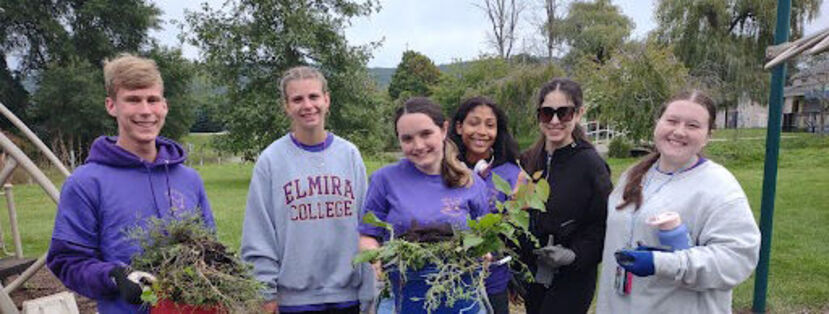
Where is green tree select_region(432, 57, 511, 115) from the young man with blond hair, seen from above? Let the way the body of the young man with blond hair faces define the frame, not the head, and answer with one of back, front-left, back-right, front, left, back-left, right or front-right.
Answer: left

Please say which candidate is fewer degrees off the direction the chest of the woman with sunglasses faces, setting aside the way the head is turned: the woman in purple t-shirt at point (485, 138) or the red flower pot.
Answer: the red flower pot

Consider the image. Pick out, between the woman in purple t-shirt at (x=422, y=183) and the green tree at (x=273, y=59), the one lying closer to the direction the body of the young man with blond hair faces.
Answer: the woman in purple t-shirt

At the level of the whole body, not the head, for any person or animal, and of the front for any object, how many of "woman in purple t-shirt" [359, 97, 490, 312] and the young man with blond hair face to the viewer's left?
0

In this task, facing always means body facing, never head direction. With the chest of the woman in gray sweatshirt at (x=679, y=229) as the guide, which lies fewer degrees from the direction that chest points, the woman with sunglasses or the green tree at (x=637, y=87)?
the woman with sunglasses

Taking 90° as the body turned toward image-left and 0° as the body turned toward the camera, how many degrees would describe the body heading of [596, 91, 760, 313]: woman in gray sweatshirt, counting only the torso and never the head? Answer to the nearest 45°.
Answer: approximately 45°

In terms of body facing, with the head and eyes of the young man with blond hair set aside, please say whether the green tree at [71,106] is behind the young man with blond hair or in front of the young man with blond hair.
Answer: behind

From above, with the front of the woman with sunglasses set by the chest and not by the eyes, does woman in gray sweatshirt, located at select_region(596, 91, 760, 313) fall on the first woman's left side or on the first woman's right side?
on the first woman's left side

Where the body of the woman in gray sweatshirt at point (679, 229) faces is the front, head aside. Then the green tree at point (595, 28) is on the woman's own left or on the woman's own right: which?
on the woman's own right

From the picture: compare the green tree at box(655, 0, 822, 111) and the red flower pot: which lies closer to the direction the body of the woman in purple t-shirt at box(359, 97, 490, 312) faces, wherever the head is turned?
the red flower pot
